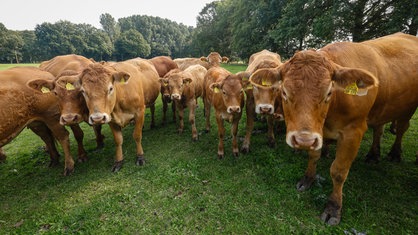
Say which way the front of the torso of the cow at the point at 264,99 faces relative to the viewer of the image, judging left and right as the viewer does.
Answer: facing the viewer

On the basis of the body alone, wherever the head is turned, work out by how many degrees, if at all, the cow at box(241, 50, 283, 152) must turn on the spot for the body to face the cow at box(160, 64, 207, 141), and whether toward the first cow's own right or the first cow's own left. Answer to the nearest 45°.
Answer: approximately 135° to the first cow's own right

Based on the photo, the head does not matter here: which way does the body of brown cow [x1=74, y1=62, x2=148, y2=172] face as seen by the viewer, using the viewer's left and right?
facing the viewer and to the left of the viewer

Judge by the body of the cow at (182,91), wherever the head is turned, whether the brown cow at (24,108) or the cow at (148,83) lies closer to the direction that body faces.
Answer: the brown cow

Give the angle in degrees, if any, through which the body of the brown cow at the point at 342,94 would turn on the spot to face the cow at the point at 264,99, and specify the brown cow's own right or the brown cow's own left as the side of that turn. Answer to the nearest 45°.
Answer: approximately 90° to the brown cow's own right
